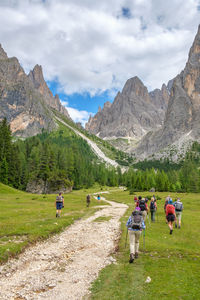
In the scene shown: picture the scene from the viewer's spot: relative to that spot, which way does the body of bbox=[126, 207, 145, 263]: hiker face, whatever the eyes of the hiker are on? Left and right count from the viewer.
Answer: facing away from the viewer
